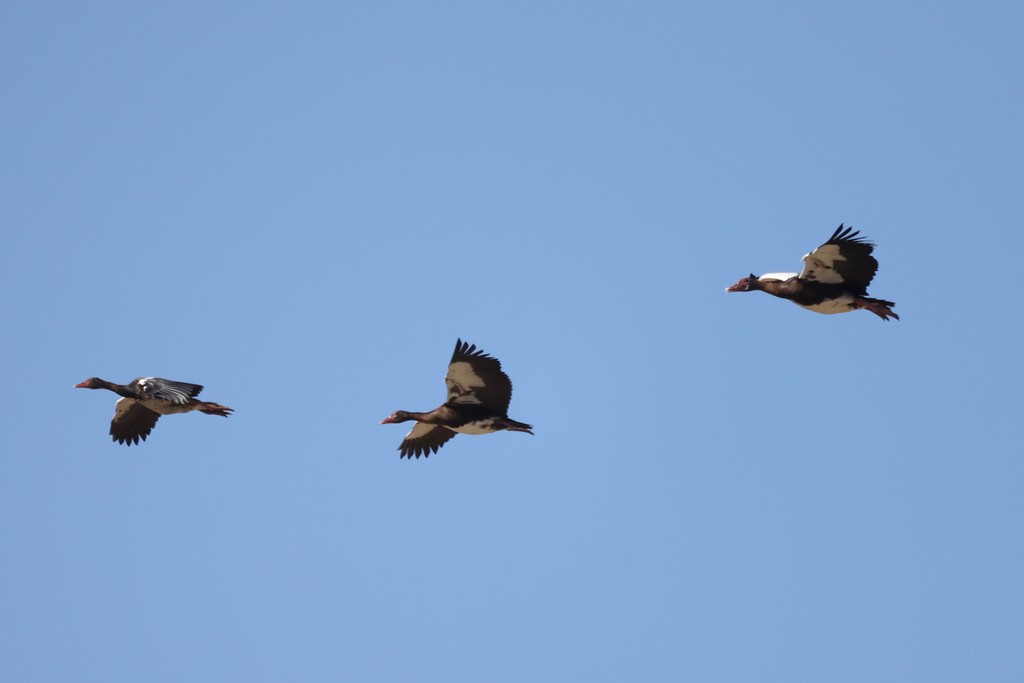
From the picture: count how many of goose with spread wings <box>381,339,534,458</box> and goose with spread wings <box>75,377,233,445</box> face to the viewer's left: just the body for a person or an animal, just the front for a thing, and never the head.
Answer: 2

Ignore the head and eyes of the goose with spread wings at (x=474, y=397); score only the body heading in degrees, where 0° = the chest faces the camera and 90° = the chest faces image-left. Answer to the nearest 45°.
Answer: approximately 90°

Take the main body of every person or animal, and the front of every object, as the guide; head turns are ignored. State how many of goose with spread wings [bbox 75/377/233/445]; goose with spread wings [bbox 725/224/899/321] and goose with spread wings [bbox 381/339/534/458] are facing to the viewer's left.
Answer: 3

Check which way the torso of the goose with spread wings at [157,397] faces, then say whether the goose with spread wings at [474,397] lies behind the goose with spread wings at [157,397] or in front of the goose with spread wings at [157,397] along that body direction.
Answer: behind

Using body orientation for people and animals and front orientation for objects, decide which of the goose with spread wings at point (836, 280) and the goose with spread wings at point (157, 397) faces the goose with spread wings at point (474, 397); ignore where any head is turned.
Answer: the goose with spread wings at point (836, 280)

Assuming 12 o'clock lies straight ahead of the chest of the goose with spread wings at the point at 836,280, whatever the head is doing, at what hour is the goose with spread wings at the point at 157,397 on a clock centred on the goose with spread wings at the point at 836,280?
the goose with spread wings at the point at 157,397 is roughly at 12 o'clock from the goose with spread wings at the point at 836,280.

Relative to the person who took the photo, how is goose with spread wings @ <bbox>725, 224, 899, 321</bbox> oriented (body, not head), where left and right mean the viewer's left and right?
facing to the left of the viewer

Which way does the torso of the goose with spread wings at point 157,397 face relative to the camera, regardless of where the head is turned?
to the viewer's left

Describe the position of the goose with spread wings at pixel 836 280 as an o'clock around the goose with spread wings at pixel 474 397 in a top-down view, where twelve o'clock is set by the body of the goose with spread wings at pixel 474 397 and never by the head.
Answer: the goose with spread wings at pixel 836 280 is roughly at 6 o'clock from the goose with spread wings at pixel 474 397.

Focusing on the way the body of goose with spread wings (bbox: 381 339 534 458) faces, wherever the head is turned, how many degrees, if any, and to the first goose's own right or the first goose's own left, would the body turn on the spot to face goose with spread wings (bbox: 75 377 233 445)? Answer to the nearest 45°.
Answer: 0° — it already faces it

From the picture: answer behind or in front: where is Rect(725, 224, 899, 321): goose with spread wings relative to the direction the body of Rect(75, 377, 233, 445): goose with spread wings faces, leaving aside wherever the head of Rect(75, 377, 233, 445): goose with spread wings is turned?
behind
